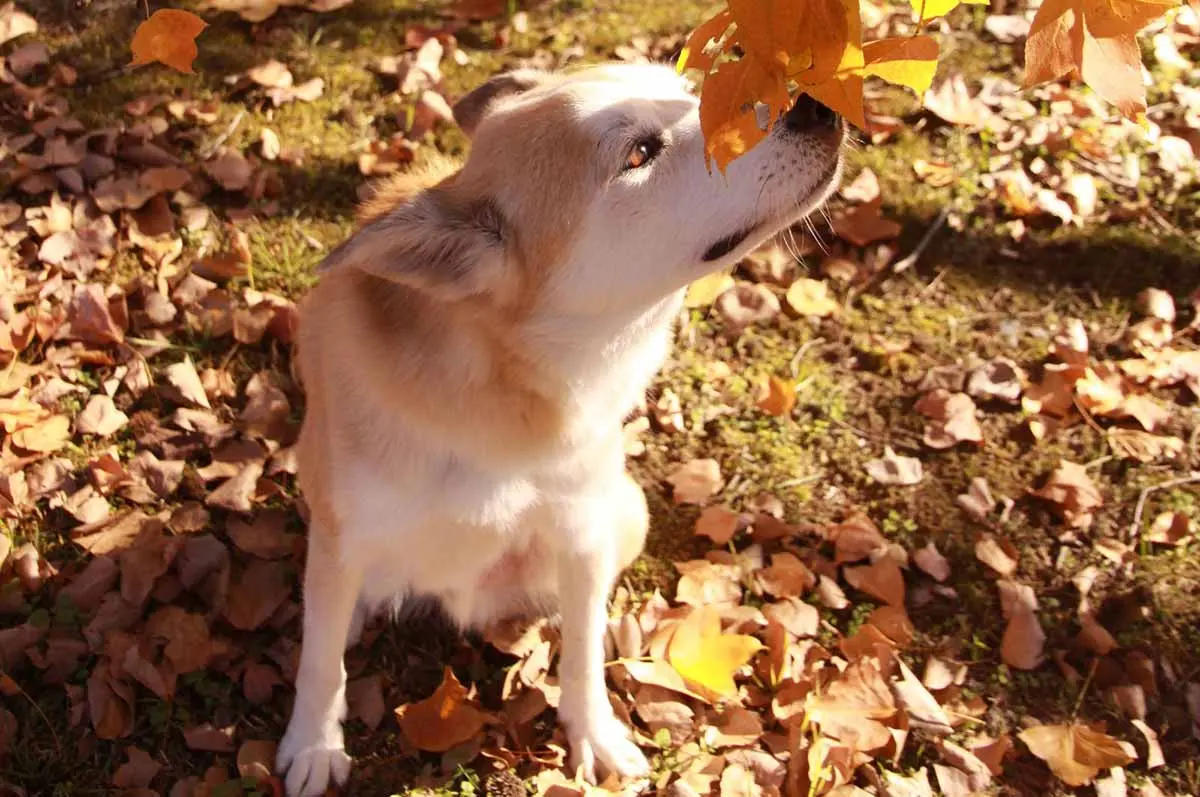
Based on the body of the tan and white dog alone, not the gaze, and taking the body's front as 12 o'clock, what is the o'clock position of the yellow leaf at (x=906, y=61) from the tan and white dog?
The yellow leaf is roughly at 10 o'clock from the tan and white dog.

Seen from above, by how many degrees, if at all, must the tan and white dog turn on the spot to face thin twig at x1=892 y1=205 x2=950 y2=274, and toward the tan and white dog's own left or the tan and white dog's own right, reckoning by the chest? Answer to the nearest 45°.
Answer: approximately 135° to the tan and white dog's own left

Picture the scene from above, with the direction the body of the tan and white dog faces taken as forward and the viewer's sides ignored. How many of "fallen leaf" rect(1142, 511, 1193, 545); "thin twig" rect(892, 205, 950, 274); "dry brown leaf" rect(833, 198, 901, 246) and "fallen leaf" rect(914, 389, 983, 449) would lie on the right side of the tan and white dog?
0

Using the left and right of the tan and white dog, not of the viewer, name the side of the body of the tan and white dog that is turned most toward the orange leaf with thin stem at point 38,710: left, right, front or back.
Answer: right

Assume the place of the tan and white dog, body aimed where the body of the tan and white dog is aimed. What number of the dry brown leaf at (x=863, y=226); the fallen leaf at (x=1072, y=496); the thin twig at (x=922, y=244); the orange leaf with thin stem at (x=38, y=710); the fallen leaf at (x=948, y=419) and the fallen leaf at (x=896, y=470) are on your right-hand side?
1

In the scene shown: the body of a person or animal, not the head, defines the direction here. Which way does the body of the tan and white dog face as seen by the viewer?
toward the camera

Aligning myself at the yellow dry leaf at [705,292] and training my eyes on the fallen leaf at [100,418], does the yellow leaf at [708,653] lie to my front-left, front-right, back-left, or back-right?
front-left

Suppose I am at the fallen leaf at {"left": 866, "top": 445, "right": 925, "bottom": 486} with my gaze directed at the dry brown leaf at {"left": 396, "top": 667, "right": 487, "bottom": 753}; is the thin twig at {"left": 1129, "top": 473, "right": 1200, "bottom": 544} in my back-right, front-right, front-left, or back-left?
back-left

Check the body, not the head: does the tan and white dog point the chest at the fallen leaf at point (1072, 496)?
no

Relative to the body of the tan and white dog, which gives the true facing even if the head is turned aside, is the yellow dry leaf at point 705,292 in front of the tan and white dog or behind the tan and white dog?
behind

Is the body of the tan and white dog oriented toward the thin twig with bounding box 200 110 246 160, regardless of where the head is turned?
no

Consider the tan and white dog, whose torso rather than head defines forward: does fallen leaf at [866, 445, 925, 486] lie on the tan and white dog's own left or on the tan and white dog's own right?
on the tan and white dog's own left
